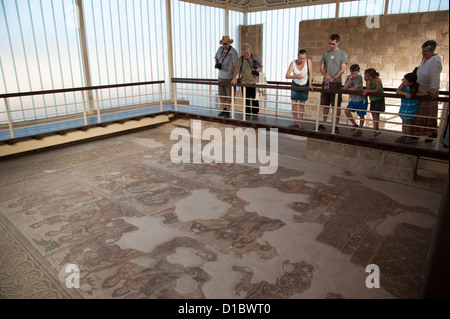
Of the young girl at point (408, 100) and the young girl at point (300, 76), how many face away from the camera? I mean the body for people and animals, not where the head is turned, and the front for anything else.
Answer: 0

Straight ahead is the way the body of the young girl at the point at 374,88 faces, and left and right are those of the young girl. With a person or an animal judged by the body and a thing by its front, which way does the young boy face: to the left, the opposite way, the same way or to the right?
the same way

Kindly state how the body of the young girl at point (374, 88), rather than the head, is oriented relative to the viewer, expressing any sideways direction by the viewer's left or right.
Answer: facing the viewer and to the left of the viewer

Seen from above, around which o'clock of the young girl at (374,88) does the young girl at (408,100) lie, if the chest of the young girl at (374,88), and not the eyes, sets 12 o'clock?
the young girl at (408,100) is roughly at 8 o'clock from the young girl at (374,88).

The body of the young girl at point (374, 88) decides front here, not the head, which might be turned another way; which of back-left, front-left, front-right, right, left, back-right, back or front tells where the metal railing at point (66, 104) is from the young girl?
front-right

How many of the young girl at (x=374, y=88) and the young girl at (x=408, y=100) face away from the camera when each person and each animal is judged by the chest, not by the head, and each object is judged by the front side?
0

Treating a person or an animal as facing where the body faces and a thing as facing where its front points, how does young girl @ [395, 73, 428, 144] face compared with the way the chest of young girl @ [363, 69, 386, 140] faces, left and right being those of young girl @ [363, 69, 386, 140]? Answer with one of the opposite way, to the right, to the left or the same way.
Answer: the same way

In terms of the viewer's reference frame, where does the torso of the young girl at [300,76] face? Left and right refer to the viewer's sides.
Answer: facing the viewer

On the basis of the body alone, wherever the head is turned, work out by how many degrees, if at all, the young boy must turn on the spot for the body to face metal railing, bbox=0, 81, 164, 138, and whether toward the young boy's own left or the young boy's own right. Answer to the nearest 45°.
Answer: approximately 45° to the young boy's own right

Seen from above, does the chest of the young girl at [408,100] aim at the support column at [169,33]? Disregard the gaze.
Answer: no

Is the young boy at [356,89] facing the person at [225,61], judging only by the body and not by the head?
no

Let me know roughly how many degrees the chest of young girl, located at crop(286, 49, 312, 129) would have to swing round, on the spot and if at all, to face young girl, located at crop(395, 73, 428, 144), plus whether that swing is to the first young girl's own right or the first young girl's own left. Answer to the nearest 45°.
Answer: approximately 45° to the first young girl's own left

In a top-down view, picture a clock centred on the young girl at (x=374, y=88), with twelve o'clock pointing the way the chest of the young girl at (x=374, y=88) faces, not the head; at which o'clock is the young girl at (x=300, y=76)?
the young girl at (x=300, y=76) is roughly at 2 o'clock from the young girl at (x=374, y=88).

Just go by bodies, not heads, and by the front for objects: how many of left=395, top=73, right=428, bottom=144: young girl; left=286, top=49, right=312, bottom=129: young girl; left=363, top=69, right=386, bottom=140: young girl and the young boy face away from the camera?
0

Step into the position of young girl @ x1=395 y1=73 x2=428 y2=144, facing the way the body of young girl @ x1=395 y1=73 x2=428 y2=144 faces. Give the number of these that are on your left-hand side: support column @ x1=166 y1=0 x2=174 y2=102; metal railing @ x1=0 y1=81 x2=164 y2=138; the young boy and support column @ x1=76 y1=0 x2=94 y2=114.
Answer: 0

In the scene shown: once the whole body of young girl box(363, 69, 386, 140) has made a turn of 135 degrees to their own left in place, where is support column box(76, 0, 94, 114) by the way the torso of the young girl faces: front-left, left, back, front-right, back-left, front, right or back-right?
back

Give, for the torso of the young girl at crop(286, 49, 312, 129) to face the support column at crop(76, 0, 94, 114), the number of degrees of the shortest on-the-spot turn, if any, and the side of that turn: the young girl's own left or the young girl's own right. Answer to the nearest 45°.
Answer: approximately 90° to the young girl's own right
